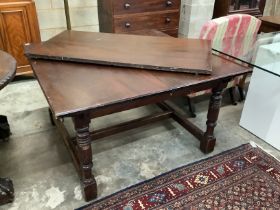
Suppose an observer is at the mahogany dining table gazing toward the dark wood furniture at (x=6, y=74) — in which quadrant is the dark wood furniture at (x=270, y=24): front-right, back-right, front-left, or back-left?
back-right

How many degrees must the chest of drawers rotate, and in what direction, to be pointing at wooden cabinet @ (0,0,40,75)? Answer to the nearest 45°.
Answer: approximately 135° to its right

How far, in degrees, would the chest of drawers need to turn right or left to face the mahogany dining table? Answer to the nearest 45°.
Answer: approximately 45° to its right

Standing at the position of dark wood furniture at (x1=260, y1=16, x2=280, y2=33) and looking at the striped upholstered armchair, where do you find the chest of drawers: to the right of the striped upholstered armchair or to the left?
right

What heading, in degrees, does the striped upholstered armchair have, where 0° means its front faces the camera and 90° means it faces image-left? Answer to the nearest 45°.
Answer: approximately 45°

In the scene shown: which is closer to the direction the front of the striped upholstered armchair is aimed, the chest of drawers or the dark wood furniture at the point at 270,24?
the chest of drawers
